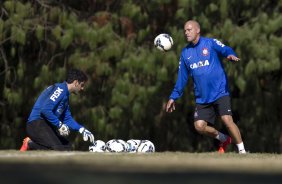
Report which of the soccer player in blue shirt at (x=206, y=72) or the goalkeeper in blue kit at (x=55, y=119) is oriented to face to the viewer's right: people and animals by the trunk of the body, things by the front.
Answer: the goalkeeper in blue kit at (x=55, y=119)

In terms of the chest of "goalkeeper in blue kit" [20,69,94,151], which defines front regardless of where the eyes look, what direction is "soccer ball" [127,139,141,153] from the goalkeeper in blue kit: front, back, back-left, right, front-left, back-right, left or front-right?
front

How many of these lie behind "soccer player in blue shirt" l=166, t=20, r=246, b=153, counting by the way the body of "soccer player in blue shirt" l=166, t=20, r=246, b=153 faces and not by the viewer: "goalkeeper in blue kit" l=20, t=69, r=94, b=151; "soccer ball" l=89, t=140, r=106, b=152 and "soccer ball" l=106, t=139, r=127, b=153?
0

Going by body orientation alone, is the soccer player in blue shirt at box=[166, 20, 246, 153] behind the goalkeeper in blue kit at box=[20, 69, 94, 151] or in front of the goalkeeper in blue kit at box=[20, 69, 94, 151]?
in front

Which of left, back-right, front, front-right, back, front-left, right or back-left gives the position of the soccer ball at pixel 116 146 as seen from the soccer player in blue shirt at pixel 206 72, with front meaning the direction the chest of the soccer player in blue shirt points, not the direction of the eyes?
front-right

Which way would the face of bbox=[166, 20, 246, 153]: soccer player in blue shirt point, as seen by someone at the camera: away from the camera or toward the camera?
toward the camera

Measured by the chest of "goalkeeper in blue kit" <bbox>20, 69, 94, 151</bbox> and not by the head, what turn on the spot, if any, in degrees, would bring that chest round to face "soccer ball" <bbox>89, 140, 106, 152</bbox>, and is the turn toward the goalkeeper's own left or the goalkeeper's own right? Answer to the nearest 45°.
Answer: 0° — they already face it

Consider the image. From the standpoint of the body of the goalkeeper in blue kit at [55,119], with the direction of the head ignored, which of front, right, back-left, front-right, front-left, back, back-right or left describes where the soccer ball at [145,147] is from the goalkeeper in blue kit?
front

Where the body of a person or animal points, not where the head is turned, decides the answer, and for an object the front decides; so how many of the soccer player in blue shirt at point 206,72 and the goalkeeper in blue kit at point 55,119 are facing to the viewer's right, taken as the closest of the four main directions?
1

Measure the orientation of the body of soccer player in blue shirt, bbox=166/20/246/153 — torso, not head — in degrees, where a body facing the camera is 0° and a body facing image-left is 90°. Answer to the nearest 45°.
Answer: approximately 45°

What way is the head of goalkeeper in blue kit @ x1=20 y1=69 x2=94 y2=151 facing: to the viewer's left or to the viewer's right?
to the viewer's right

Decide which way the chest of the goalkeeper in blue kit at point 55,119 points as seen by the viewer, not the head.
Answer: to the viewer's right

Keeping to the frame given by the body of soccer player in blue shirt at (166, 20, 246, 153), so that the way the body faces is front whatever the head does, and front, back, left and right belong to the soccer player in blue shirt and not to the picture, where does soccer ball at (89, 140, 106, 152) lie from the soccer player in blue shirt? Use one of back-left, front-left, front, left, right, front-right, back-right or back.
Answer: front-right

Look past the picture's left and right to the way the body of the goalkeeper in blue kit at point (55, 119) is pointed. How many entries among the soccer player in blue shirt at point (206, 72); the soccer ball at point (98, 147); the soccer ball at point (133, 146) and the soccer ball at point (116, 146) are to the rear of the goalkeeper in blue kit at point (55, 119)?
0
